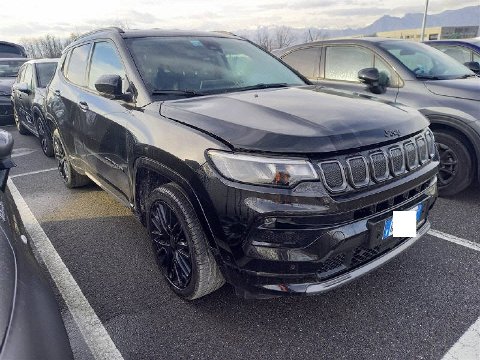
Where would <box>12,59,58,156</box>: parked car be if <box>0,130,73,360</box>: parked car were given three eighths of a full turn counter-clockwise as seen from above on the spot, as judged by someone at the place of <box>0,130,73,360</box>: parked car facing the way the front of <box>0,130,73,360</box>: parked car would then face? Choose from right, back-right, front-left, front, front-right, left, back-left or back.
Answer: front

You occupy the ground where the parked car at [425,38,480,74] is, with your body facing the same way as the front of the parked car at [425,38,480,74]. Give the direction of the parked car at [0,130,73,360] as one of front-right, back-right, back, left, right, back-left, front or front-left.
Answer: front-right

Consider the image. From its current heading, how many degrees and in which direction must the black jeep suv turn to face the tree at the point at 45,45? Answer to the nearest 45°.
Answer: approximately 180°

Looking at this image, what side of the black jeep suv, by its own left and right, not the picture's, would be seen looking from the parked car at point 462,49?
left

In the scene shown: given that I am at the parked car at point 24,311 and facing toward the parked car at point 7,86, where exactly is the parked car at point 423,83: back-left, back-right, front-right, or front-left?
front-right

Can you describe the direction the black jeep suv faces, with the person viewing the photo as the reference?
facing the viewer and to the right of the viewer

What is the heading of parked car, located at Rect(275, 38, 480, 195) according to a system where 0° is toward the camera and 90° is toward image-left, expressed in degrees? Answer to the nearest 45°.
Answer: approximately 315°
